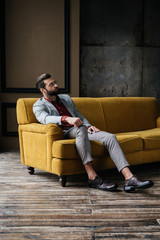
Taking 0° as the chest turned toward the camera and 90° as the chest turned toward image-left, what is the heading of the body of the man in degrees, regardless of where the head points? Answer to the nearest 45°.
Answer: approximately 315°

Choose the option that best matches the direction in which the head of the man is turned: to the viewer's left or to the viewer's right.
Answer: to the viewer's right

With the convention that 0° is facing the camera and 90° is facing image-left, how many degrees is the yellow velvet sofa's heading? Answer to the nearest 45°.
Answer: approximately 315°
